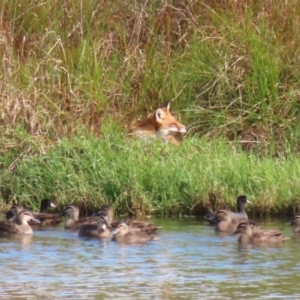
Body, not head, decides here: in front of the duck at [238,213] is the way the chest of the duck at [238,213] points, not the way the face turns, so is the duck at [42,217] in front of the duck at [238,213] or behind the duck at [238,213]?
behind

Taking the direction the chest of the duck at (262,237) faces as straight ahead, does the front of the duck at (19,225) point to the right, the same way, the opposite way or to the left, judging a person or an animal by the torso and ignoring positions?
the opposite way

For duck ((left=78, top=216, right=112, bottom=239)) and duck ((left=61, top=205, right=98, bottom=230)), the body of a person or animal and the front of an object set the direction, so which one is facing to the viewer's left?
duck ((left=61, top=205, right=98, bottom=230))

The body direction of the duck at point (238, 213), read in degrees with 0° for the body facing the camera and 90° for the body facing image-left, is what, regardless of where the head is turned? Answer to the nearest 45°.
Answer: approximately 270°

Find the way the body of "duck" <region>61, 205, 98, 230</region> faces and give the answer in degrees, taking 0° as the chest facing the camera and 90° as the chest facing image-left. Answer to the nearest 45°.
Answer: approximately 90°

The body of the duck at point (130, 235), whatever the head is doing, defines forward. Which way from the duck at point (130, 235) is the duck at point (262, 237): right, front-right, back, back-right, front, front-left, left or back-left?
back

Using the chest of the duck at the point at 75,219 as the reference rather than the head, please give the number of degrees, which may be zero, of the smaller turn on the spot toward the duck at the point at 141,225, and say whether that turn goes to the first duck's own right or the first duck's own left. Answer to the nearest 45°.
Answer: approximately 135° to the first duck's own left

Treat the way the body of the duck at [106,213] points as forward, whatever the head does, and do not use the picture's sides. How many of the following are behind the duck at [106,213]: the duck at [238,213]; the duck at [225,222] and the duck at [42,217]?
2
